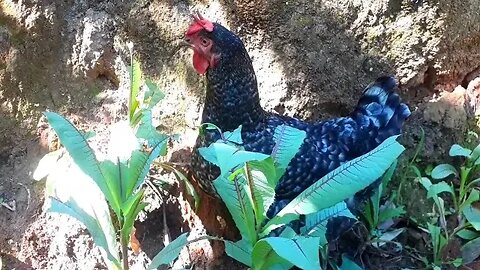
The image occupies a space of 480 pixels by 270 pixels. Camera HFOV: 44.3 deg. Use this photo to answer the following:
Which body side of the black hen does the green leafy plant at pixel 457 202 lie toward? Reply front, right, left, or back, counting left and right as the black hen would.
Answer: back

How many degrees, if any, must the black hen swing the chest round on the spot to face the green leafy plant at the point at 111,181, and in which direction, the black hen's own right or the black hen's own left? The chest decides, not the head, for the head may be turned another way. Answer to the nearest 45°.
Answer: approximately 45° to the black hen's own left

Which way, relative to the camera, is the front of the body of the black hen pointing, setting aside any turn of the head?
to the viewer's left
